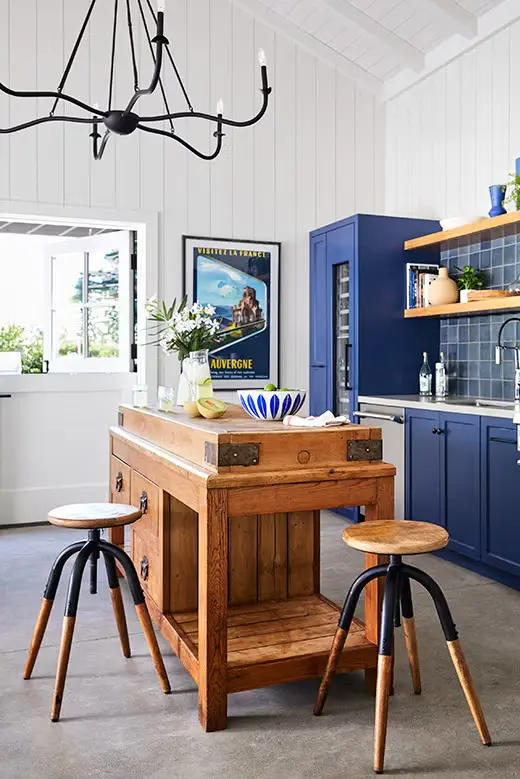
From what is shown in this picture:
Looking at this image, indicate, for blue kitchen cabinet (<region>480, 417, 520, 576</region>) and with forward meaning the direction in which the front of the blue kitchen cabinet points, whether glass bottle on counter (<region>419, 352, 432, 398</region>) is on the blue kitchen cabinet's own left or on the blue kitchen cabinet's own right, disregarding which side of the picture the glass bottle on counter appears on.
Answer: on the blue kitchen cabinet's own right

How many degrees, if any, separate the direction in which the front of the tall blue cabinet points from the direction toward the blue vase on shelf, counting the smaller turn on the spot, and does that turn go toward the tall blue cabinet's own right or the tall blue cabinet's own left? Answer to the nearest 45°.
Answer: approximately 90° to the tall blue cabinet's own left

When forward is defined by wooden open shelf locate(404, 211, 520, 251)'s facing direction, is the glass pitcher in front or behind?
in front

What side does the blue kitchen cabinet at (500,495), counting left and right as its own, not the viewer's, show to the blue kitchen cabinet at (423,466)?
right

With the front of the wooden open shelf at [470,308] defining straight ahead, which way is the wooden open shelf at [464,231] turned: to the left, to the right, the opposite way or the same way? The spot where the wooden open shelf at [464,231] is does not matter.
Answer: the same way

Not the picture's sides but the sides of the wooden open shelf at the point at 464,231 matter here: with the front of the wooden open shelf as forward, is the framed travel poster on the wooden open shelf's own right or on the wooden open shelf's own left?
on the wooden open shelf's own right

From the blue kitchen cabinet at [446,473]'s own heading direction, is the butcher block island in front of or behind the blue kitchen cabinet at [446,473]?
in front

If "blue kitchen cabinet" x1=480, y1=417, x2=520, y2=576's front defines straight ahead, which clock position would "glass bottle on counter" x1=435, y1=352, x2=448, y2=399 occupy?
The glass bottle on counter is roughly at 4 o'clock from the blue kitchen cabinet.

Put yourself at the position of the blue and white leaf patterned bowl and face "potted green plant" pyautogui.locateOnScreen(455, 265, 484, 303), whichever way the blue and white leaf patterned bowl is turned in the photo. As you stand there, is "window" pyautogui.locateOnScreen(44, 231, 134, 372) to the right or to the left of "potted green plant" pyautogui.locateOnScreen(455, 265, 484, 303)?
left

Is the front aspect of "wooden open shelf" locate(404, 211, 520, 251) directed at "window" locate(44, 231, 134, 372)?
no

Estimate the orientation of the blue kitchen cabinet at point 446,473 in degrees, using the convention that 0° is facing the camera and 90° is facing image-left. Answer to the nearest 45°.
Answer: approximately 45°

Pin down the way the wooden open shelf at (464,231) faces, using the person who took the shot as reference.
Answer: facing the viewer and to the left of the viewer

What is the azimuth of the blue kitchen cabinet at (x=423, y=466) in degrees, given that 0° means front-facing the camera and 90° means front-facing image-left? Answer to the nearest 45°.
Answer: approximately 45°

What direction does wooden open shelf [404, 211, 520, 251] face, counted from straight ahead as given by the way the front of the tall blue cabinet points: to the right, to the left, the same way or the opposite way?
the same way

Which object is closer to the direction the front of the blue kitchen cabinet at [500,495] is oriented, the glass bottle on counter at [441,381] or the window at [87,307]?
the window
